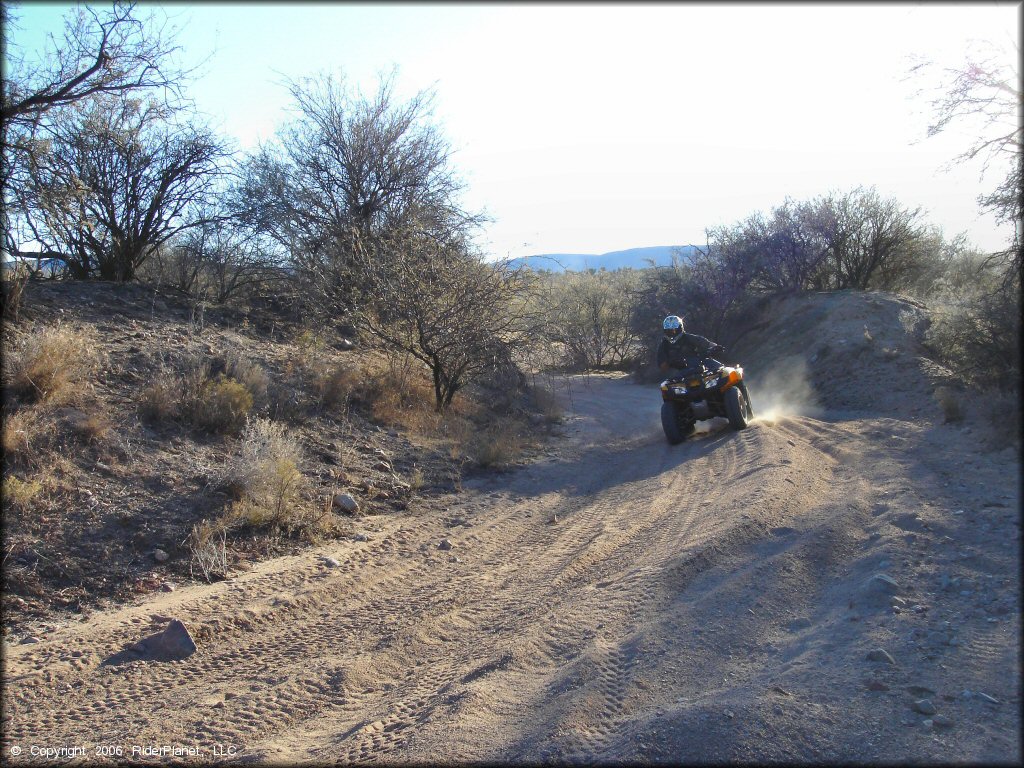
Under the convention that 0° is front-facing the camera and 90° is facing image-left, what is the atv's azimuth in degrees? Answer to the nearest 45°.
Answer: approximately 45°

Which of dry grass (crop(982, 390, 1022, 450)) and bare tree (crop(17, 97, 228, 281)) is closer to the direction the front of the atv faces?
the bare tree

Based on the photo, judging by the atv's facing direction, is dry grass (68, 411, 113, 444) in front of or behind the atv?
in front

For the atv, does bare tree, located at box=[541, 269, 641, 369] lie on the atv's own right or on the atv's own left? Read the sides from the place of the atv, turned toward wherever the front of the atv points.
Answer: on the atv's own right

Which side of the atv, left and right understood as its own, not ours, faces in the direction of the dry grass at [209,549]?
front

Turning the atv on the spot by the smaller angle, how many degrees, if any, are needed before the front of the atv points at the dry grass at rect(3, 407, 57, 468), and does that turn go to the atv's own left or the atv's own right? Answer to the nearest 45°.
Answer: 0° — it already faces it

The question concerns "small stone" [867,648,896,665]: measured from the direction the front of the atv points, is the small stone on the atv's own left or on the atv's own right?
on the atv's own left

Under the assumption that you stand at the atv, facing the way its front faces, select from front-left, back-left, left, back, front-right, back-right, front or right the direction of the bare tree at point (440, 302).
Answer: front-right

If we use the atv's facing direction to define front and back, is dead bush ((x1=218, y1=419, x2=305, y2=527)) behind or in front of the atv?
in front
